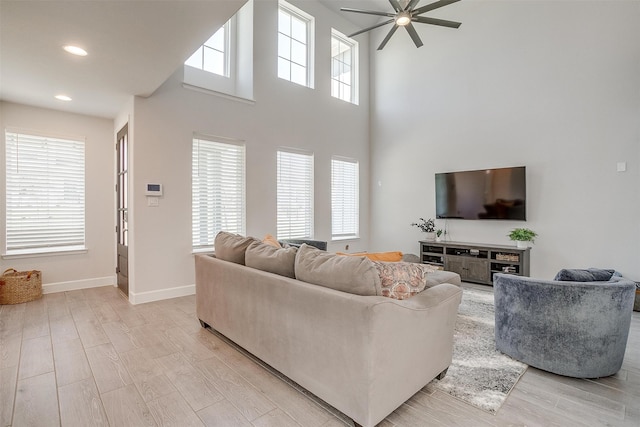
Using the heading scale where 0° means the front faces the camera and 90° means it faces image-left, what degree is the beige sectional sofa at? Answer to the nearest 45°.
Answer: approximately 225°

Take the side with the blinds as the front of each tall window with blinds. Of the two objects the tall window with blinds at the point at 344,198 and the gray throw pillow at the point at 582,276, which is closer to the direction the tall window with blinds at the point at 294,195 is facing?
the gray throw pillow

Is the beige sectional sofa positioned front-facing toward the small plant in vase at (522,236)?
yes

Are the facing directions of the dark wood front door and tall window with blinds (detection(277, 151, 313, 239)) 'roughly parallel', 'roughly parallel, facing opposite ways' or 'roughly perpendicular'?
roughly perpendicular

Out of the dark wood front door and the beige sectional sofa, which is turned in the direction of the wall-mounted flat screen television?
the beige sectional sofa
